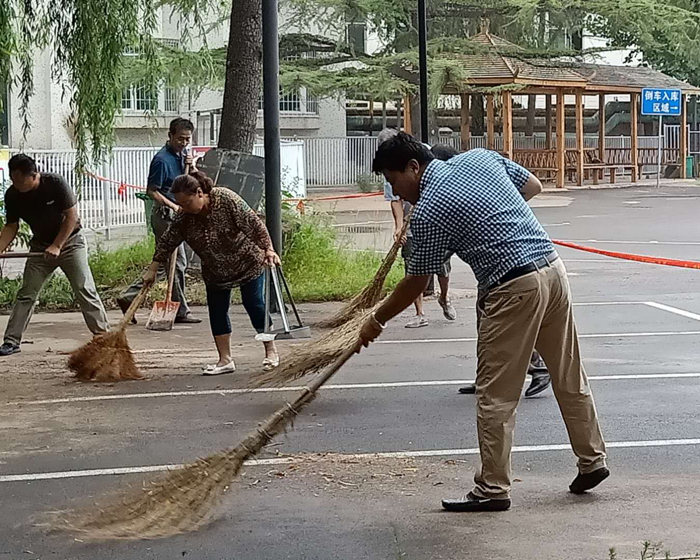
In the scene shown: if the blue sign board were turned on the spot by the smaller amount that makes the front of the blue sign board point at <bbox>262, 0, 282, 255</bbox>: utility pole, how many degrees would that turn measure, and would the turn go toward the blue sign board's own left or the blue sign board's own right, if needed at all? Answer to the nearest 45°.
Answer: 0° — it already faces it

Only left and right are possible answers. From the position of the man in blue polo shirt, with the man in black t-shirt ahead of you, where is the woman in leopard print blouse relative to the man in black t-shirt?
left

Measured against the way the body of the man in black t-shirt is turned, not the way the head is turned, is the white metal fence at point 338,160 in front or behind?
behind

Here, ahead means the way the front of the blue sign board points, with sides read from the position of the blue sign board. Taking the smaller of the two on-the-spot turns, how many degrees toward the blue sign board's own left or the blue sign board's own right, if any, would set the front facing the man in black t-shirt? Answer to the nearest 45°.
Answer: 0° — it already faces them

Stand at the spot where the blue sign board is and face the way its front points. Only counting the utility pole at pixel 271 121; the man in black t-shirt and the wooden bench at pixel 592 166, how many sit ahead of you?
2

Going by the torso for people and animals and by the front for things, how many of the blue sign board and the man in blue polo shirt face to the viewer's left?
0

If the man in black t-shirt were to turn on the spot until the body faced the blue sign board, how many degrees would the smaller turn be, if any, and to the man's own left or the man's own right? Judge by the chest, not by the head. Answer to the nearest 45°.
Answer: approximately 180°

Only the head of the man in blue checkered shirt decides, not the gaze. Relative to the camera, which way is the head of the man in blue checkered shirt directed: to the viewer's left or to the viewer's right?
to the viewer's left
